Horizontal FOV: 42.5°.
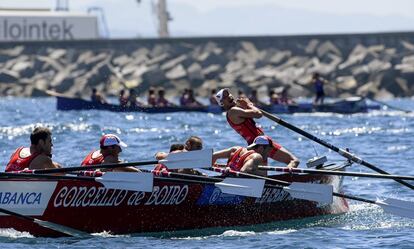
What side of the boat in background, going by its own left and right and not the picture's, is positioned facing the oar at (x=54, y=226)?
left

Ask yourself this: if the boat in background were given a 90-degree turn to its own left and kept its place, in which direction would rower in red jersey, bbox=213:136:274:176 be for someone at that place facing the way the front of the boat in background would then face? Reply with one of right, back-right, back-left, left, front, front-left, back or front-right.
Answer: front

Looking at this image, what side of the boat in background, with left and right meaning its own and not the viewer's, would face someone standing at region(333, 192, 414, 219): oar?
left

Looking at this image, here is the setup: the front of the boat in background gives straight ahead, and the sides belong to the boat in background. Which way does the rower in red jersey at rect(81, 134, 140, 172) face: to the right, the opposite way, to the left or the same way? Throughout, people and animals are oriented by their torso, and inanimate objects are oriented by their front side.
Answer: the opposite way

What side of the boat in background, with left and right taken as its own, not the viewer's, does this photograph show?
left

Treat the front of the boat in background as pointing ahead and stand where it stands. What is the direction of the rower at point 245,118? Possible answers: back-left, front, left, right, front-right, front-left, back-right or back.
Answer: left

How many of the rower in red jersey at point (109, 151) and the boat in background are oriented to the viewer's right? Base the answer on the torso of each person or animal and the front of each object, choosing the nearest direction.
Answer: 1
